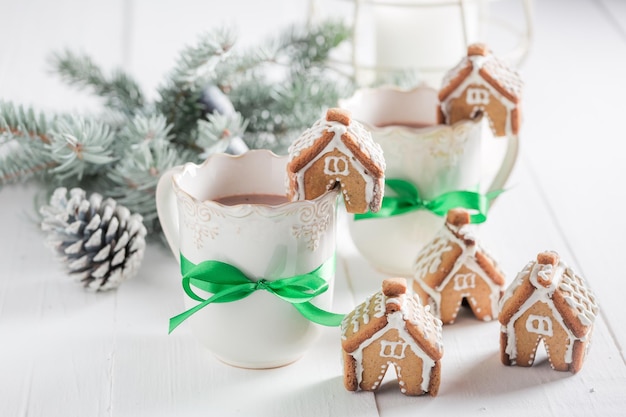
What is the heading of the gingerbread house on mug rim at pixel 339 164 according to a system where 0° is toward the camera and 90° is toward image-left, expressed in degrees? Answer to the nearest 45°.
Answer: approximately 0°

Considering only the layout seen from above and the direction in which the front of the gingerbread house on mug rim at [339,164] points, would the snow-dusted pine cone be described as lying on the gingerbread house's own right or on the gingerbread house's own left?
on the gingerbread house's own right

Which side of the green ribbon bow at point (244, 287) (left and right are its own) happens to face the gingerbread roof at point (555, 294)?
left

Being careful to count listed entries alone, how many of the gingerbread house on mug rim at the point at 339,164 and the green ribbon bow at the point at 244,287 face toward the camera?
2

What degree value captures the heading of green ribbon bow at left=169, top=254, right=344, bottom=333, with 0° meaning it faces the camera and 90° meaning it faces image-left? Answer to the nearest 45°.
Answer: approximately 0°

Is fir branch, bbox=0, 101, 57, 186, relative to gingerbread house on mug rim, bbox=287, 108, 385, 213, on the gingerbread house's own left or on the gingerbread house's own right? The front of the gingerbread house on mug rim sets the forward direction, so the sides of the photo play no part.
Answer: on the gingerbread house's own right
